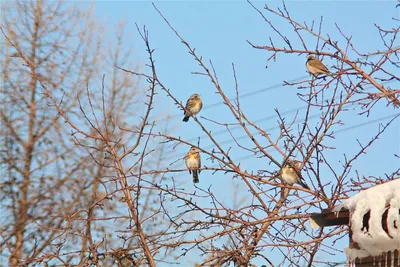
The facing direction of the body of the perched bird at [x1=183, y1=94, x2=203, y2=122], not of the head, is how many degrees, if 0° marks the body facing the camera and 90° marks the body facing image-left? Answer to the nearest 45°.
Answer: approximately 315°

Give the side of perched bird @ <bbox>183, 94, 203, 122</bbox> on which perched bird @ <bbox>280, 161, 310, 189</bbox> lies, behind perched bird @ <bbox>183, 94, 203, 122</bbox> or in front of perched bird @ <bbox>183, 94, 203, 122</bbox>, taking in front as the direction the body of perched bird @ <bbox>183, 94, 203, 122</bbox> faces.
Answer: in front
